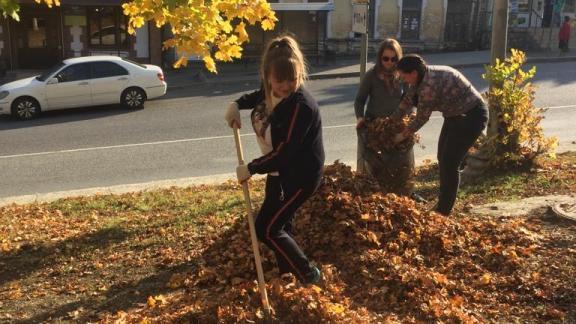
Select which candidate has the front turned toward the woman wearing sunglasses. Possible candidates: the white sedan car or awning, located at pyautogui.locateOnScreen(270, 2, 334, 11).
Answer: the awning

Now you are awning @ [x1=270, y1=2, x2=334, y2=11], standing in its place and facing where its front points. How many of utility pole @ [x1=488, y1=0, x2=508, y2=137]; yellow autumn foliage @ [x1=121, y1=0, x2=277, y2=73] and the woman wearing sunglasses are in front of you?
3

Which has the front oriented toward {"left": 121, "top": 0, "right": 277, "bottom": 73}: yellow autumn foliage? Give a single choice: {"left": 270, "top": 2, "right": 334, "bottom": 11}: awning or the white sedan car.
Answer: the awning

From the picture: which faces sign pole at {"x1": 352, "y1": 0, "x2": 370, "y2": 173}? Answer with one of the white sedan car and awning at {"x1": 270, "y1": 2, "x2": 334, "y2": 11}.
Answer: the awning

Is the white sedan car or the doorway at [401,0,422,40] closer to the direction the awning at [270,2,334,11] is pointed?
the white sedan car

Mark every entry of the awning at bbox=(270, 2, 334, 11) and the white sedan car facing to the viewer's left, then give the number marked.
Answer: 1

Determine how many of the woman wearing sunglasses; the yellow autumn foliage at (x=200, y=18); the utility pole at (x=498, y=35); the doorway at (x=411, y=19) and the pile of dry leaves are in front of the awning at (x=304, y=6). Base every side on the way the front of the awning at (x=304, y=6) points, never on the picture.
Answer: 4

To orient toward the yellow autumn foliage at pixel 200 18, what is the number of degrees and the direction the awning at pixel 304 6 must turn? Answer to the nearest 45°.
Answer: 0° — it already faces it

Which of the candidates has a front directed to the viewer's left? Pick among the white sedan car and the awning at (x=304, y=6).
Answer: the white sedan car

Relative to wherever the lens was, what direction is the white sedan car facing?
facing to the left of the viewer

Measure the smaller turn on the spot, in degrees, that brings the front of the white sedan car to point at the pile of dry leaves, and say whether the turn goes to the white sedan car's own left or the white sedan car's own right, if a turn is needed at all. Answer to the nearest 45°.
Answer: approximately 90° to the white sedan car's own left

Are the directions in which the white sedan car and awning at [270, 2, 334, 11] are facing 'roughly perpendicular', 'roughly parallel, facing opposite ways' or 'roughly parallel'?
roughly perpendicular

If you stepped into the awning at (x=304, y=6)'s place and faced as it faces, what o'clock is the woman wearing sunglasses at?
The woman wearing sunglasses is roughly at 12 o'clock from the awning.
